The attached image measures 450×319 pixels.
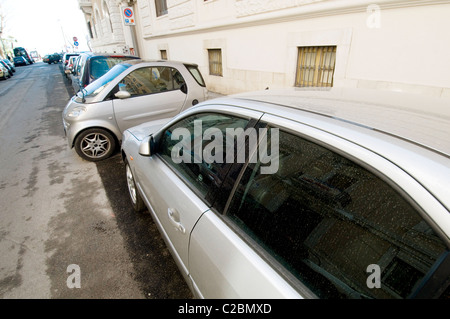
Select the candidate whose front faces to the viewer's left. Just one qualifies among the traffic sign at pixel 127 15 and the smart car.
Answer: the smart car

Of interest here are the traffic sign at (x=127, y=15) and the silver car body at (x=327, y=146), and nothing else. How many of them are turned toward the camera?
1

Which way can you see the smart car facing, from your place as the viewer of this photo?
facing to the left of the viewer

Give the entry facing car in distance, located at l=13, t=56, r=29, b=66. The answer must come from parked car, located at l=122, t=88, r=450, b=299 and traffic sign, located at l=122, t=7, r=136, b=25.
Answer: the parked car

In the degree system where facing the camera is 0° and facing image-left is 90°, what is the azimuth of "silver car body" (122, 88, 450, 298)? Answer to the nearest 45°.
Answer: approximately 135°

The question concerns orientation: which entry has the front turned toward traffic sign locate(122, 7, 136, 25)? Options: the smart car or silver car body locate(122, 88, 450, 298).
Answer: the silver car body

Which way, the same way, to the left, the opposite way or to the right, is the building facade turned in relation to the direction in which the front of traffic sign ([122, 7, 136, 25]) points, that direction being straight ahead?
to the right

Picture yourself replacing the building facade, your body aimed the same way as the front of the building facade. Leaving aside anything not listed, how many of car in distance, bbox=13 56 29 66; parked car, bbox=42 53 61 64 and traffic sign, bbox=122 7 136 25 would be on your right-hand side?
3

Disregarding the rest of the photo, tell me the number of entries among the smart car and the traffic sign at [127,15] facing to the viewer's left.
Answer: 1

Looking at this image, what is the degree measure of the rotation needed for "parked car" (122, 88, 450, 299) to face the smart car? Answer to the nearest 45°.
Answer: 0° — it already faces it
